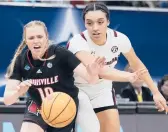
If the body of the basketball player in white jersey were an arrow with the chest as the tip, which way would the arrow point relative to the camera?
toward the camera
